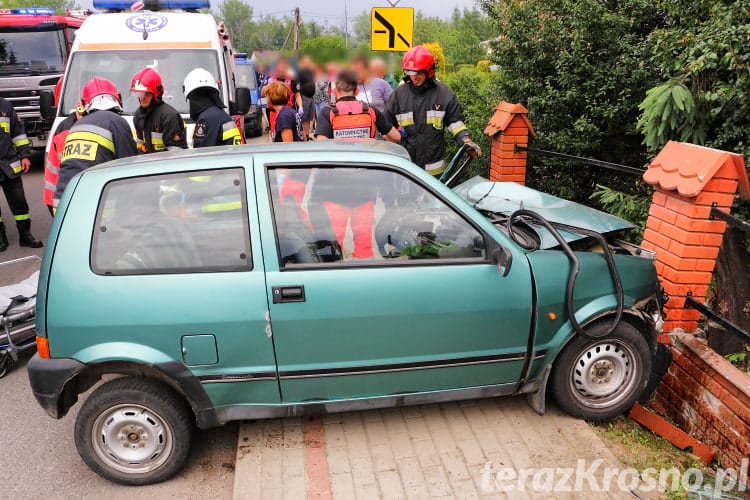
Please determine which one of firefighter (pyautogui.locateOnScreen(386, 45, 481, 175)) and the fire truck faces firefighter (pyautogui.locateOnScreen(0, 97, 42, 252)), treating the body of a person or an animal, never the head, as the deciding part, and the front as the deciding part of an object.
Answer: the fire truck

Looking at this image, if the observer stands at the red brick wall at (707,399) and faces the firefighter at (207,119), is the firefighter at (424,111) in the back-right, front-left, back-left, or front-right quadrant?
front-right

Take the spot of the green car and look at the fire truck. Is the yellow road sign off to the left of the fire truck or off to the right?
right

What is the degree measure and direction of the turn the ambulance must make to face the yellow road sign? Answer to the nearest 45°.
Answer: approximately 90° to its left

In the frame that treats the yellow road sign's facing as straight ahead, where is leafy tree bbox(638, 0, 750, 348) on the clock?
The leafy tree is roughly at 11 o'clock from the yellow road sign.

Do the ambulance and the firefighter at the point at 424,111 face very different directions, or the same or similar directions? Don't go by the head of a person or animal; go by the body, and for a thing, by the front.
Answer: same or similar directions

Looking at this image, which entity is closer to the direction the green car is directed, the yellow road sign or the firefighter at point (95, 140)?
the yellow road sign

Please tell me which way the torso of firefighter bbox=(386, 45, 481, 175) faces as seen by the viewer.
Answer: toward the camera

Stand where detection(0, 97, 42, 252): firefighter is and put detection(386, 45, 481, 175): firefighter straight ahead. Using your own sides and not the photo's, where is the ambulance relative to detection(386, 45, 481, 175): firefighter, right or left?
left

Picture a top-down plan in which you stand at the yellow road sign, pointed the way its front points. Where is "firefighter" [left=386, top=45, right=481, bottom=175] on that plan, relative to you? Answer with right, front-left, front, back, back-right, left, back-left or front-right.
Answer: front

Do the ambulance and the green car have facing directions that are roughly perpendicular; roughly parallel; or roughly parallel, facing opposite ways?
roughly perpendicular

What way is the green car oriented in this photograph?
to the viewer's right

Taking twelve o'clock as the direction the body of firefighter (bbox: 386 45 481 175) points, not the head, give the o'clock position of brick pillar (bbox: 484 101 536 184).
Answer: The brick pillar is roughly at 8 o'clock from the firefighter.

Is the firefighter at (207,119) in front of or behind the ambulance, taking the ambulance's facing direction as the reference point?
in front

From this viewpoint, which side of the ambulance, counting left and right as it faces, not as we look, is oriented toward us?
front

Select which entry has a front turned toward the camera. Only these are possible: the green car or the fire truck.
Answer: the fire truck

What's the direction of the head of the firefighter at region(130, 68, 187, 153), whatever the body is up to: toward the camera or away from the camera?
toward the camera
